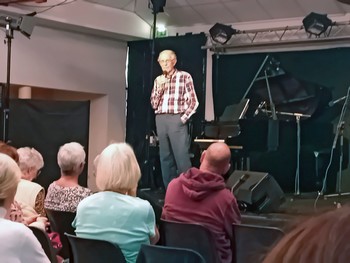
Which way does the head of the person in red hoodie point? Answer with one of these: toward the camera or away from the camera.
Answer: away from the camera

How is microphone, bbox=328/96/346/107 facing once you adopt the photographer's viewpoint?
facing to the left of the viewer

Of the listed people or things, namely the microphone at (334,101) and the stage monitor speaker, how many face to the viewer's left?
1

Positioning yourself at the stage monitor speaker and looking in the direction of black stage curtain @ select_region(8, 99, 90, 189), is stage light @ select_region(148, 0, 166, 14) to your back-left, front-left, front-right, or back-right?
front-right

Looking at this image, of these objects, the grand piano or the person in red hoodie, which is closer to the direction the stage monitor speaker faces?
the grand piano

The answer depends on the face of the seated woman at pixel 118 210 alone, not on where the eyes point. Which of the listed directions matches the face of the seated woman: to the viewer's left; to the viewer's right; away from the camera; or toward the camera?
away from the camera

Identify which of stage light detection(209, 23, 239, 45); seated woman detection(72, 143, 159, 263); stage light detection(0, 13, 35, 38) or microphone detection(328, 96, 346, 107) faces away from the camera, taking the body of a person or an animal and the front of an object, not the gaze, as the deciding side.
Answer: the seated woman

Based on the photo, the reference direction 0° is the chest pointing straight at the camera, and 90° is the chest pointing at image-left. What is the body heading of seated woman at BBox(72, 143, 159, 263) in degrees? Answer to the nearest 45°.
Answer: approximately 180°

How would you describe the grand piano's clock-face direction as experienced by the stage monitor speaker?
The grand piano is roughly at 11 o'clock from the stage monitor speaker.

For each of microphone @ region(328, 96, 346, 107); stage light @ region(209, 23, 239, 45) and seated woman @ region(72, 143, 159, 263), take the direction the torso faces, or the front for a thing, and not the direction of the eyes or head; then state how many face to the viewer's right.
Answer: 0

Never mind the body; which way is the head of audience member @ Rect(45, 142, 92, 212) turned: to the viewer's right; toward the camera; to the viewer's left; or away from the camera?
away from the camera

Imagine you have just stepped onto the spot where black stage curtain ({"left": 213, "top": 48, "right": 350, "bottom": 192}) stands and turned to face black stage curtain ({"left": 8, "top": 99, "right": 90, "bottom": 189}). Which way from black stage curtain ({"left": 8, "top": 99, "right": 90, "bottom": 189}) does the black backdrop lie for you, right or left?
right

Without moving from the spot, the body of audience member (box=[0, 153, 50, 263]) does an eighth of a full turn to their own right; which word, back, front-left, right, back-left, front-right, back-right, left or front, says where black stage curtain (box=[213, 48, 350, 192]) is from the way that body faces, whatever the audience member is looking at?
front-left
